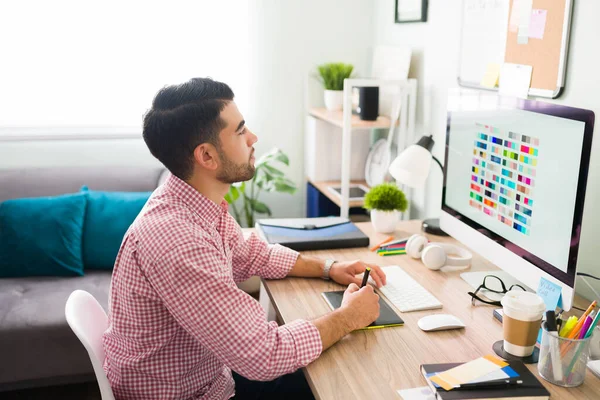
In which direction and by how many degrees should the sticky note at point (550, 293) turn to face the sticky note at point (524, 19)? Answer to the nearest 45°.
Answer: approximately 135° to its right

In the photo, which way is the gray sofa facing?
toward the camera

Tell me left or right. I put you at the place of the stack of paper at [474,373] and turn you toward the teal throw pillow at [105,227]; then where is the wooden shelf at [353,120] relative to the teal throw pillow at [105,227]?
right

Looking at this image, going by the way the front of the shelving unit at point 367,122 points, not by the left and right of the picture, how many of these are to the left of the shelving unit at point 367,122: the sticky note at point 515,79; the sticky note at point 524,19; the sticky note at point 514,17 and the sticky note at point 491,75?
4

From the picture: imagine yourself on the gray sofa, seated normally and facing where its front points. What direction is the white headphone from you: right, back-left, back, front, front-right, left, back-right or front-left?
front-left

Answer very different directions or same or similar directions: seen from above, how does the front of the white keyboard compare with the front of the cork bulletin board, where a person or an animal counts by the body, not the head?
same or similar directions

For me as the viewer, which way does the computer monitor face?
facing the viewer and to the left of the viewer

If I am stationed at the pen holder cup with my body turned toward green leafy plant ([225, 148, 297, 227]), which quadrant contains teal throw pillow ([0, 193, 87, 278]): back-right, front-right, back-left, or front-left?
front-left

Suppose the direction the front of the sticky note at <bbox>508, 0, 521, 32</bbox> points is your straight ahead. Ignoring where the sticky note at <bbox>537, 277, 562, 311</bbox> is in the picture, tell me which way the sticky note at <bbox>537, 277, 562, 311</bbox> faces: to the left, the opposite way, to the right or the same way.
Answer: the same way

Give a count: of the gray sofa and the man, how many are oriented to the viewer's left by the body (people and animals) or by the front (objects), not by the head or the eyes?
0

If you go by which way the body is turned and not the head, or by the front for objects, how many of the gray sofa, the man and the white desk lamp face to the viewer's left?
1

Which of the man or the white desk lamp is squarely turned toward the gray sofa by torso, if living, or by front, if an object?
the white desk lamp

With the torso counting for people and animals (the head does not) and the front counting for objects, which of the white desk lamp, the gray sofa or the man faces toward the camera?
the gray sofa

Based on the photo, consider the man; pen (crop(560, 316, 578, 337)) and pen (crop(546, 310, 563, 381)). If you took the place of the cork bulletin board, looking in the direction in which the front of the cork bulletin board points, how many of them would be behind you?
0

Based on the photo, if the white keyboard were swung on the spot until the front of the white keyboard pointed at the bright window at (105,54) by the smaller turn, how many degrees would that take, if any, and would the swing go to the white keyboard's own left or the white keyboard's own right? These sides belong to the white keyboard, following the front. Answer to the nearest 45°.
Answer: approximately 90° to the white keyboard's own right

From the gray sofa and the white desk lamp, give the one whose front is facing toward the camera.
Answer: the gray sofa
